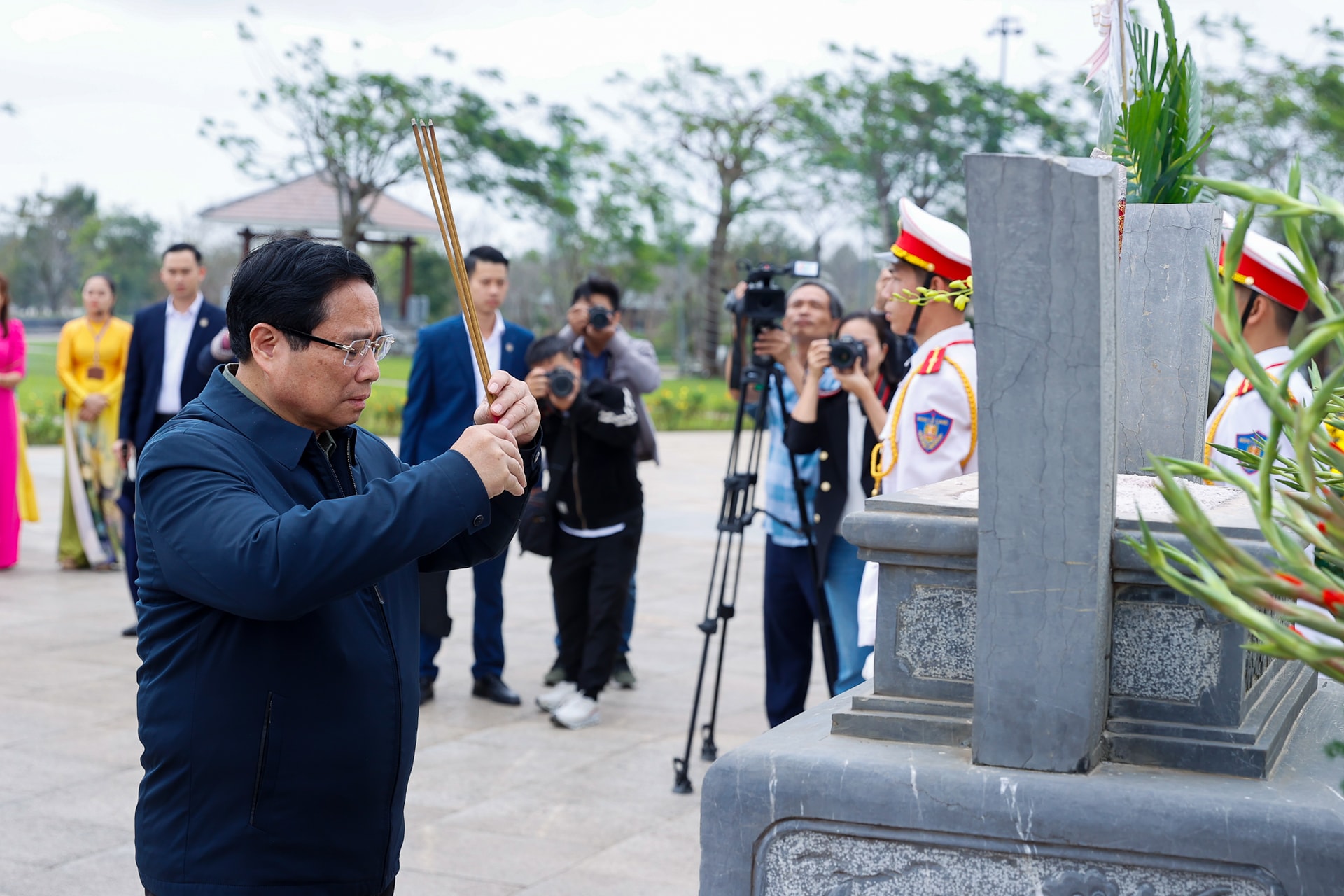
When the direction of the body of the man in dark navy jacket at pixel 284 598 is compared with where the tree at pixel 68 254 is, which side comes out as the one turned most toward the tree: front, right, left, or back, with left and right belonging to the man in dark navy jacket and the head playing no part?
left

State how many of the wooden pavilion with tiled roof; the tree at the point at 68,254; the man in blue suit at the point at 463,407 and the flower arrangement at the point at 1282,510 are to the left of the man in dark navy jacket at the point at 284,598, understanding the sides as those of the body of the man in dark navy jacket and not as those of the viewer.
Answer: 3

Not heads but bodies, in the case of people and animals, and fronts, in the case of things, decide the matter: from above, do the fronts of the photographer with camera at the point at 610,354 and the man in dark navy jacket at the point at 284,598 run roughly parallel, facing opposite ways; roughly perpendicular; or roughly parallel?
roughly perpendicular

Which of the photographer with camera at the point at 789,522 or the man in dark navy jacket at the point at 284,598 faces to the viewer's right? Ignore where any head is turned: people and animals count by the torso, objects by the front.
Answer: the man in dark navy jacket

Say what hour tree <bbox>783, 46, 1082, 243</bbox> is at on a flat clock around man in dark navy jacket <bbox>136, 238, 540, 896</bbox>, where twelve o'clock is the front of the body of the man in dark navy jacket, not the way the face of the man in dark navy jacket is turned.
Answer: The tree is roughly at 10 o'clock from the man in dark navy jacket.

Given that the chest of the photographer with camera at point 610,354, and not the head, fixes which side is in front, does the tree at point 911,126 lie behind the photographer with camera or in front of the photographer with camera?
behind

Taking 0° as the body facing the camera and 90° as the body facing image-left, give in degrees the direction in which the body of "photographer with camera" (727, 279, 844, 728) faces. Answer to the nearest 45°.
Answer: approximately 45°

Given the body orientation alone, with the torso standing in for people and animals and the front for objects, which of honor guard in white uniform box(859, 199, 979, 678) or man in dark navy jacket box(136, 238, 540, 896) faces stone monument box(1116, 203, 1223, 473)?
the man in dark navy jacket

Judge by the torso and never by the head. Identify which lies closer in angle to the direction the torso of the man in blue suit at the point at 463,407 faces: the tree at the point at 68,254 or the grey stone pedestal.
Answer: the grey stone pedestal

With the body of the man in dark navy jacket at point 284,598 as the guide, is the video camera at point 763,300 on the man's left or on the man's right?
on the man's left

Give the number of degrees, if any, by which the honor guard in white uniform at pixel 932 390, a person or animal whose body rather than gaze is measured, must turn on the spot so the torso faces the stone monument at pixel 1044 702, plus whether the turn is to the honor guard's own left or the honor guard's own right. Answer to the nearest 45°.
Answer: approximately 90° to the honor guard's own left

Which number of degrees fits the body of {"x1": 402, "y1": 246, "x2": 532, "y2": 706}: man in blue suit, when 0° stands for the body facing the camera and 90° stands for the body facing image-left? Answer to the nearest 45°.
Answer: approximately 315°

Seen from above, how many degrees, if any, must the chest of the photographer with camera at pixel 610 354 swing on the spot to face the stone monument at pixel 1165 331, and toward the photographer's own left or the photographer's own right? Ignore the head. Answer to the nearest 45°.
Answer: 0° — they already face it

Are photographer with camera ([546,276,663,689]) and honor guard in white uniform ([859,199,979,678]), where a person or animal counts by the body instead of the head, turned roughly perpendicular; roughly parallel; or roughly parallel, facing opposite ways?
roughly perpendicular
